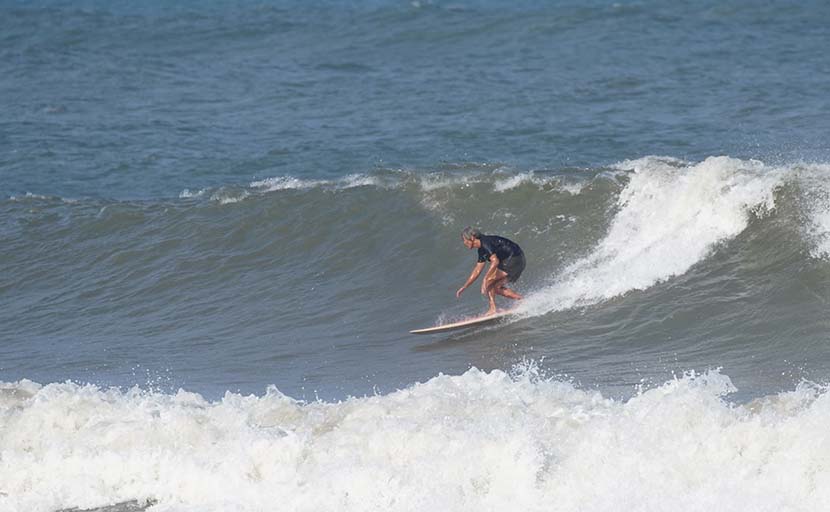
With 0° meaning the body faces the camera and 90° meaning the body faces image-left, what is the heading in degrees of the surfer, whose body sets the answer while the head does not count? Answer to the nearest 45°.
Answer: approximately 90°
